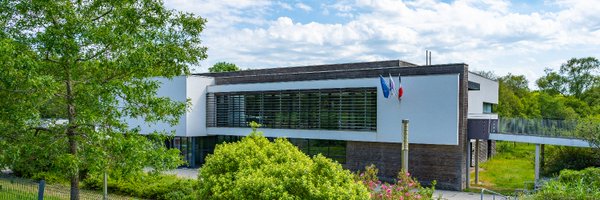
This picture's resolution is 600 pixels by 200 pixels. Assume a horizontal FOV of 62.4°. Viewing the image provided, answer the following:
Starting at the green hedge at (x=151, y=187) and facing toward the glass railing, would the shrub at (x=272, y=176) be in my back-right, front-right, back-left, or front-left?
front-right

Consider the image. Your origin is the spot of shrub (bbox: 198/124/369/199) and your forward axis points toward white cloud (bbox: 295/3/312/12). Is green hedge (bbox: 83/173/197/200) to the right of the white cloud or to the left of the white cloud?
left

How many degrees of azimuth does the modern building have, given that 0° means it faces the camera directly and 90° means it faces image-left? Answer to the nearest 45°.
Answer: approximately 45°

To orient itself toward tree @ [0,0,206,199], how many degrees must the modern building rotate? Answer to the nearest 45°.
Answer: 0° — it already faces it

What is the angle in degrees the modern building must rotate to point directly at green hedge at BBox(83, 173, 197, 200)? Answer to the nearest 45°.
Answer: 0° — it already faces it

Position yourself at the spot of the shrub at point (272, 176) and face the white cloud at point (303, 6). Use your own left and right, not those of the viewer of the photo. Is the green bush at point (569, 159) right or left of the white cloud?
right

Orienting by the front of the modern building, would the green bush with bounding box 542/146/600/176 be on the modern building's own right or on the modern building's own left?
on the modern building's own left
